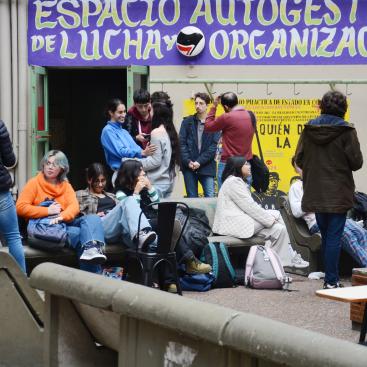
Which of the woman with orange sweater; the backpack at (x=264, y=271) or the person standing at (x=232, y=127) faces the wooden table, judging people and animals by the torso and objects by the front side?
the woman with orange sweater

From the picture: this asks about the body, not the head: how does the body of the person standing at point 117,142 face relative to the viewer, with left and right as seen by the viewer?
facing to the right of the viewer

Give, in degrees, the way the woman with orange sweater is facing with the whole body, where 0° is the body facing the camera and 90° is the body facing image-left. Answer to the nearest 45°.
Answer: approximately 315°

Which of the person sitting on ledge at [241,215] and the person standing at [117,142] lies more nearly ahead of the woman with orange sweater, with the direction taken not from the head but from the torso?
the person sitting on ledge

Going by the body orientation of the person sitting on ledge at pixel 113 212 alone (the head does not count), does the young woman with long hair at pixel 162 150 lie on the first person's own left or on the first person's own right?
on the first person's own left

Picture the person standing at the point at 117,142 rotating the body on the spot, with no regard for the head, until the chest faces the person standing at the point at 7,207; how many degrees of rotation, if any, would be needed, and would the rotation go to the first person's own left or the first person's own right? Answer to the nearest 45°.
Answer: approximately 135° to the first person's own right

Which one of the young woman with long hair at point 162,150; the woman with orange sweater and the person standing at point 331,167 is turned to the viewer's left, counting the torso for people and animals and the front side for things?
the young woman with long hair

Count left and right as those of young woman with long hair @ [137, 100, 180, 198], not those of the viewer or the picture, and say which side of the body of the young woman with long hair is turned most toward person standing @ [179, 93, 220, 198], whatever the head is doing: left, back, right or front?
right

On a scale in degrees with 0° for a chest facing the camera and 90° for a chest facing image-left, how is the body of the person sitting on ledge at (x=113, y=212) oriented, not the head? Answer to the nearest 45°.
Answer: approximately 315°

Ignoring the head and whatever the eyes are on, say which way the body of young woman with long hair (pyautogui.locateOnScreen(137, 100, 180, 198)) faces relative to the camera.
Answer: to the viewer's left

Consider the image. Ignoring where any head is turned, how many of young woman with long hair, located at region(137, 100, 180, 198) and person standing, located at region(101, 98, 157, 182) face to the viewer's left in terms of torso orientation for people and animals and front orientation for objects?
1

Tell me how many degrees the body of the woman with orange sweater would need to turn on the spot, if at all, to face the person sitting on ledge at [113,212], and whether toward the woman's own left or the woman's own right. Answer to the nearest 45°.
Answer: approximately 45° to the woman's own left
